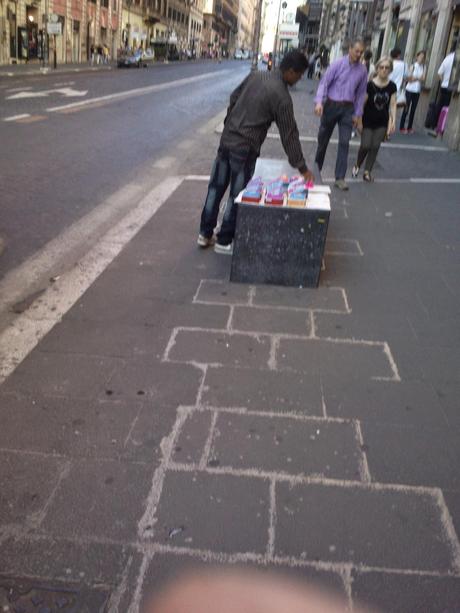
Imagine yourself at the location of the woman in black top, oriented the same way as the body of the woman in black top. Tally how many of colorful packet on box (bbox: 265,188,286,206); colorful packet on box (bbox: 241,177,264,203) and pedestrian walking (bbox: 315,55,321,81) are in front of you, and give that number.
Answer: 2

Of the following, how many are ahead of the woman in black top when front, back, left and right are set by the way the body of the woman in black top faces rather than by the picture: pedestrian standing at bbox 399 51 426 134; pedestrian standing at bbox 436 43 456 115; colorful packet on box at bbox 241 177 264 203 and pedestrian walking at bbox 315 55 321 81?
1

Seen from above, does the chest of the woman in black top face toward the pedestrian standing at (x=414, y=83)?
no

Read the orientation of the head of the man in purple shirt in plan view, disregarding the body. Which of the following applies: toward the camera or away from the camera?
toward the camera

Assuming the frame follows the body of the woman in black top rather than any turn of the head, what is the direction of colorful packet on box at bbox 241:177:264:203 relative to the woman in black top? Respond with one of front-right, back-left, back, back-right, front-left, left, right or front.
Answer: front

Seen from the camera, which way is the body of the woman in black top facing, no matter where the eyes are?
toward the camera

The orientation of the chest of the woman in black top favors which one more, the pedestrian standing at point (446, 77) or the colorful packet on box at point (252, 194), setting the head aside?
the colorful packet on box

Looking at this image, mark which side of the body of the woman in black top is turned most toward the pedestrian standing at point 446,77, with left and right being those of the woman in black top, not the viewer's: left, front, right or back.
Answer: back

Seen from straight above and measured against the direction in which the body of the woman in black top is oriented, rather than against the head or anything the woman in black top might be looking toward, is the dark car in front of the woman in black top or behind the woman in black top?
behind

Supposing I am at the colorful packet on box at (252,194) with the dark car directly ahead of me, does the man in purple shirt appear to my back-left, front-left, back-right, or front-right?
front-right

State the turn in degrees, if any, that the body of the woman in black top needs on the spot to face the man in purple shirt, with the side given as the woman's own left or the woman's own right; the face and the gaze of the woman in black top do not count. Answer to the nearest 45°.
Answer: approximately 45° to the woman's own right

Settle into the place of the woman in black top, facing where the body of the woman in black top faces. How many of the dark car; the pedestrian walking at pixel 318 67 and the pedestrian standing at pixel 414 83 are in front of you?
0

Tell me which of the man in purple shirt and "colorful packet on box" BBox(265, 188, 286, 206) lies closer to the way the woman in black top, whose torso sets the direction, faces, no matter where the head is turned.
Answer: the colorful packet on box

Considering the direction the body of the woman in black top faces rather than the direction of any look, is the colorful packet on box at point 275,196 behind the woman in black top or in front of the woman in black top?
in front

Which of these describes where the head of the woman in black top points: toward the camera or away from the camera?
toward the camera

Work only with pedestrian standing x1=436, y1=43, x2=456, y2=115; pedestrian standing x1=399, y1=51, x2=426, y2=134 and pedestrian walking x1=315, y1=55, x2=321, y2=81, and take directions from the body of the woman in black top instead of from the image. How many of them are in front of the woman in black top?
0

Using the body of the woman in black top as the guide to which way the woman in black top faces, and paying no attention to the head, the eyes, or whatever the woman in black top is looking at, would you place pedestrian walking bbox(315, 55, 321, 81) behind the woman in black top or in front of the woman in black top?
behind

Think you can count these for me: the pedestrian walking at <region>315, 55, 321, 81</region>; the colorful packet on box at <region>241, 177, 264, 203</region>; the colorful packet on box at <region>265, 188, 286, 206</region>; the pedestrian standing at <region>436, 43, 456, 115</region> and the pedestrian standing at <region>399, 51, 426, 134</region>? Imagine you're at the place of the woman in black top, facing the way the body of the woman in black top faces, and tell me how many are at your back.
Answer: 3

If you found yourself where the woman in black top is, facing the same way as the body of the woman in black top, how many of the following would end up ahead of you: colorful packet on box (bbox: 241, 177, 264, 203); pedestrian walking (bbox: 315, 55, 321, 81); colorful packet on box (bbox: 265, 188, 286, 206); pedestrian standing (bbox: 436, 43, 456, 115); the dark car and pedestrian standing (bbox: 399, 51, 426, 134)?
2

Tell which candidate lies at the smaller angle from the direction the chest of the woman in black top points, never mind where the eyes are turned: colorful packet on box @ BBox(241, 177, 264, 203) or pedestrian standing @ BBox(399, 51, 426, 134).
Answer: the colorful packet on box
